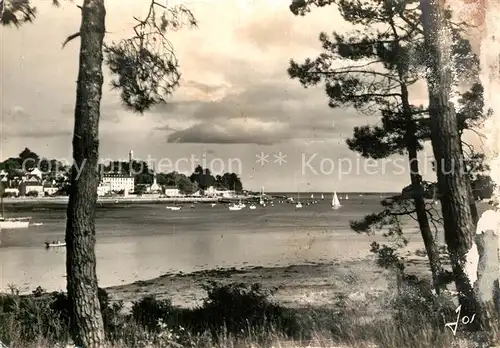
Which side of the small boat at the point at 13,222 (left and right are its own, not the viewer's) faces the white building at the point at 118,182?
right

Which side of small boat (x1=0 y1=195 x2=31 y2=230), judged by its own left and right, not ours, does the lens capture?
right
